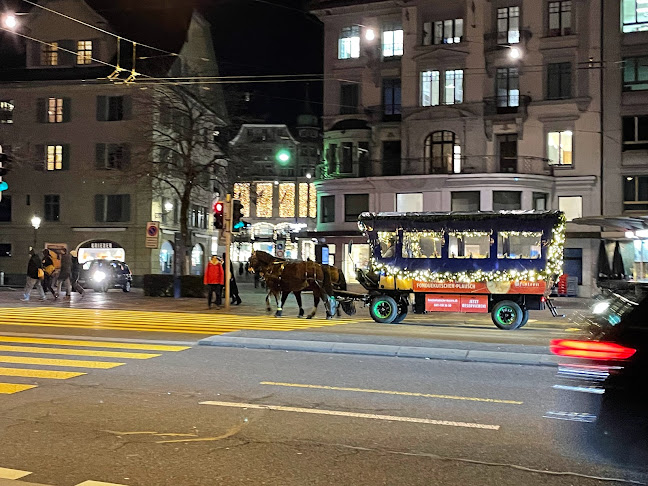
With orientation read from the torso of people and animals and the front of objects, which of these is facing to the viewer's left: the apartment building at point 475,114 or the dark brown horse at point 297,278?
the dark brown horse

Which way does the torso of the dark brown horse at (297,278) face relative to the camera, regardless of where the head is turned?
to the viewer's left

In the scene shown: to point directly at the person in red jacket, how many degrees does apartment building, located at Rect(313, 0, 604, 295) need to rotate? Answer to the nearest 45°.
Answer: approximately 45° to its right

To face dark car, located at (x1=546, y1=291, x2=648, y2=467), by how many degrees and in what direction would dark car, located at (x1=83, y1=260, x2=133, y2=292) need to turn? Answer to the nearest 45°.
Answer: approximately 45° to its left

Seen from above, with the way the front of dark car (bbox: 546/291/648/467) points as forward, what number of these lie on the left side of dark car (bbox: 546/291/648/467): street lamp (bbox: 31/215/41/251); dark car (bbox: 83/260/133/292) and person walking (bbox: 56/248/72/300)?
3

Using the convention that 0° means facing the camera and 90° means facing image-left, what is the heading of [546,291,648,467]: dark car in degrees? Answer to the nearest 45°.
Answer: approximately 225°

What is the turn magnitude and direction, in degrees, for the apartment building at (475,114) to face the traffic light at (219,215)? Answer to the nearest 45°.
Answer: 0° — it already faces it

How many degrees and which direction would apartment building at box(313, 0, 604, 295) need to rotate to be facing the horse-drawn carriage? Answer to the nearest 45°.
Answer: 0° — it already faces it

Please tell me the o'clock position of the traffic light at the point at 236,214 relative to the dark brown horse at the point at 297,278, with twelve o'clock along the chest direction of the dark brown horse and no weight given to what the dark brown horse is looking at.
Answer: The traffic light is roughly at 1 o'clock from the dark brown horse.

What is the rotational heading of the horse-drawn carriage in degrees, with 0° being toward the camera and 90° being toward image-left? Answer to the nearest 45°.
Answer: approximately 90°

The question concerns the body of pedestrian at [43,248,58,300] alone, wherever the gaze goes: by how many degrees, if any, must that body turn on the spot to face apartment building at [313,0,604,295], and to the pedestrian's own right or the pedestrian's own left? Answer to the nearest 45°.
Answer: approximately 180°

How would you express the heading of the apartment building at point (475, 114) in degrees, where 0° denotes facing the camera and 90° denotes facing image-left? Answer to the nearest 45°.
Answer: approximately 0°

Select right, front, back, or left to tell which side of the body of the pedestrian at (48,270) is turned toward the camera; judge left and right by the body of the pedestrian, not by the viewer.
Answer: left
